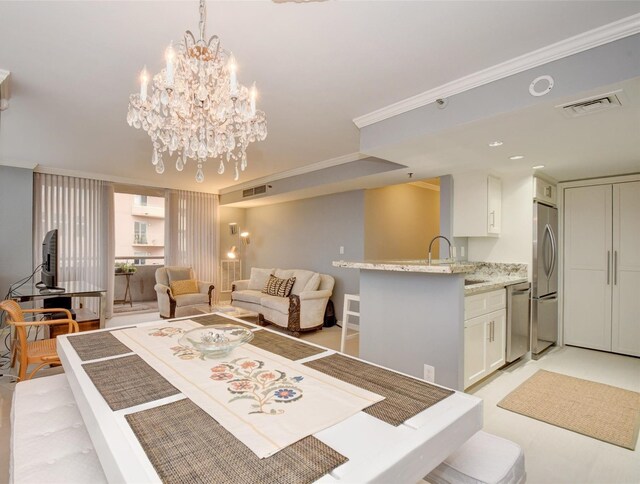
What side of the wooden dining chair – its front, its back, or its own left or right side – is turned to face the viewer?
right

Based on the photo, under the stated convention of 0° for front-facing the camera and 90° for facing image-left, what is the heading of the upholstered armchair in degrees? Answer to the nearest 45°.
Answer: approximately 315°

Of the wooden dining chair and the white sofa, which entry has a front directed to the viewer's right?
the wooden dining chair

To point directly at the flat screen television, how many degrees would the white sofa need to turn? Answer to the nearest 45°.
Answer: approximately 45° to its right

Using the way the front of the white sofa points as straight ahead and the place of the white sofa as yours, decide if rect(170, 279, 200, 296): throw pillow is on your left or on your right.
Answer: on your right

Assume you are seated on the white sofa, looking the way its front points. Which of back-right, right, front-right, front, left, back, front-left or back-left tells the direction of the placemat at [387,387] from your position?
front-left

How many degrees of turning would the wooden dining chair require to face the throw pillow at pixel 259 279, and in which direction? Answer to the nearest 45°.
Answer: approximately 45° to its left

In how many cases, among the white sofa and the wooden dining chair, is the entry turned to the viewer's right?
1

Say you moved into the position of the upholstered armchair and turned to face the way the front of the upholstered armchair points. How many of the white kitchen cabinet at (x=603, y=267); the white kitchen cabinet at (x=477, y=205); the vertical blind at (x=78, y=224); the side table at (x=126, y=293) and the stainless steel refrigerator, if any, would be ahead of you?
3

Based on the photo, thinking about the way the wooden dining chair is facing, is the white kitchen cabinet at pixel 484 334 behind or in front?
in front

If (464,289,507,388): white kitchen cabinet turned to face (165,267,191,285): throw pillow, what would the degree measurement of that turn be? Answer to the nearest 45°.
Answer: approximately 135° to its right
